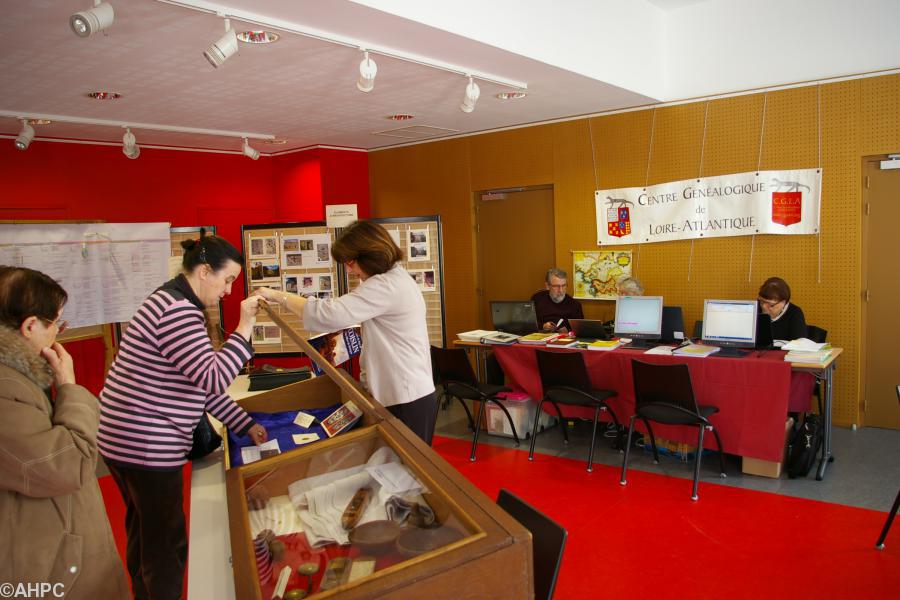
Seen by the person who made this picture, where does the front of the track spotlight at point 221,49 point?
facing to the left of the viewer

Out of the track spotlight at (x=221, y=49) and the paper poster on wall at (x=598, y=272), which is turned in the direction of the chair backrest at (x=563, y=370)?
the paper poster on wall

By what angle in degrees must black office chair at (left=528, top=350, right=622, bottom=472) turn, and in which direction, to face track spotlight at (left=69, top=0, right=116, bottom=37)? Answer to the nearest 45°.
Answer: approximately 180°

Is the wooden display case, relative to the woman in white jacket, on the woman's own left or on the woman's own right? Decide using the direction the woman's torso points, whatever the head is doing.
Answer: on the woman's own left

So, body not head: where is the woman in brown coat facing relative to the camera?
to the viewer's right

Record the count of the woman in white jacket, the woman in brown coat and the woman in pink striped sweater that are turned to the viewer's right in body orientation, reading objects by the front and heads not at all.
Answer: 2

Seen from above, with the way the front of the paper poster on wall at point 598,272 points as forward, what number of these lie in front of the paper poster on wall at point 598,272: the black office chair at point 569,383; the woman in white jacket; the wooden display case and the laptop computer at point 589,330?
4

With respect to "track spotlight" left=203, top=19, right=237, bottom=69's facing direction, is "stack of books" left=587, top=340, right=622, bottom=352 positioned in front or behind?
behind

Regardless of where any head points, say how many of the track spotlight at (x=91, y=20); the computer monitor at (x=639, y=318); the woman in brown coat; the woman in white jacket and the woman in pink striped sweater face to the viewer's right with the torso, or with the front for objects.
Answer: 2

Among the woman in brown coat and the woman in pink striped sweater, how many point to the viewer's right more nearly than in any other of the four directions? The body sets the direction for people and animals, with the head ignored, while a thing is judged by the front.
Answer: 2

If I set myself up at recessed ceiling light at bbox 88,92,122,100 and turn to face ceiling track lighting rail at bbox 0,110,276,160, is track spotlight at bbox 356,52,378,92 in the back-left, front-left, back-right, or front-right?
back-right

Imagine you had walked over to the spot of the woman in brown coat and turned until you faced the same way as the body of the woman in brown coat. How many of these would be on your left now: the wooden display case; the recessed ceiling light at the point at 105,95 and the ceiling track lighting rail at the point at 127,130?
2

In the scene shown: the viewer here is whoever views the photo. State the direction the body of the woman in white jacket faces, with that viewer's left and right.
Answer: facing to the left of the viewer

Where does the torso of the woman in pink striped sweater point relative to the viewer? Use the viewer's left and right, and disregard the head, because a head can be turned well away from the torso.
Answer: facing to the right of the viewer

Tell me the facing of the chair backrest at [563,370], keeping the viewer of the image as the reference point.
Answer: facing away from the viewer and to the right of the viewer
